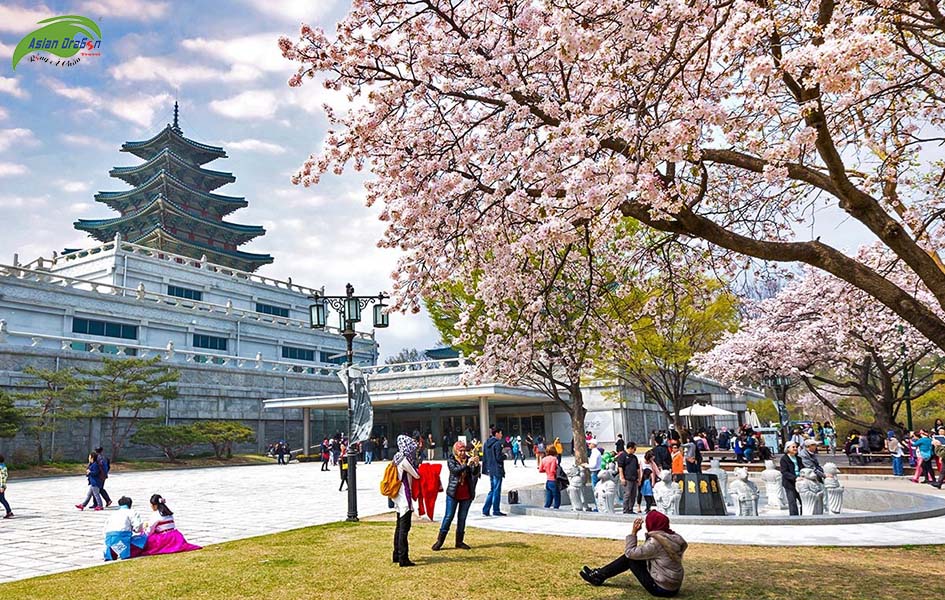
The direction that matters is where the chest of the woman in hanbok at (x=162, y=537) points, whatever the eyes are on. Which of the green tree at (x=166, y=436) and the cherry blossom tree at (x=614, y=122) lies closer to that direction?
the green tree

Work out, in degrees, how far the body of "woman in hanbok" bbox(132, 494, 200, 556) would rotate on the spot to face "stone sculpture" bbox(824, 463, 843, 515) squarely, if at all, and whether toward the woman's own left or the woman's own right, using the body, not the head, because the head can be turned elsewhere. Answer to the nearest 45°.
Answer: approximately 135° to the woman's own right

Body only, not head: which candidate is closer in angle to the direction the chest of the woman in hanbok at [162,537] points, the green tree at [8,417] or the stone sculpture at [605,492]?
the green tree

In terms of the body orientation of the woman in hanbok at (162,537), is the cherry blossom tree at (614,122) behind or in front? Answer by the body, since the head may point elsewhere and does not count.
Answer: behind

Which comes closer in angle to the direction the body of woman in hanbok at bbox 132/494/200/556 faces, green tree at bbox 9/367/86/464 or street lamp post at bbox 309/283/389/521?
the green tree

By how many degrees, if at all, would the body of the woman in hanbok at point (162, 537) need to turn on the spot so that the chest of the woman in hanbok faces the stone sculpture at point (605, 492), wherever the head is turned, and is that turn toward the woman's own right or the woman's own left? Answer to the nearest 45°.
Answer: approximately 135° to the woman's own right

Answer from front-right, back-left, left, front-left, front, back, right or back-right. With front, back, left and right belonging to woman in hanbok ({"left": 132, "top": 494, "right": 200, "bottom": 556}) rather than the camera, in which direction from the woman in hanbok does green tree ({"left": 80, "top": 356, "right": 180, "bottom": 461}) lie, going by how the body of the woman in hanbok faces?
front-right

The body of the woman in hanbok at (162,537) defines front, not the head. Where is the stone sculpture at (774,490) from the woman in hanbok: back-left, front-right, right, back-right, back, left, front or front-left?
back-right

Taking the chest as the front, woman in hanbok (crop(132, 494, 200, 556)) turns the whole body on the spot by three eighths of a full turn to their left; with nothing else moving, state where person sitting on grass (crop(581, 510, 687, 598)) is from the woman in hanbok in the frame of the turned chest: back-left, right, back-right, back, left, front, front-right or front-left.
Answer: front-left

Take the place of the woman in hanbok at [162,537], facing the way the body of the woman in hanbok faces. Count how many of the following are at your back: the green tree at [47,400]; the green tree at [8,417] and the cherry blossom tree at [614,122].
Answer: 1

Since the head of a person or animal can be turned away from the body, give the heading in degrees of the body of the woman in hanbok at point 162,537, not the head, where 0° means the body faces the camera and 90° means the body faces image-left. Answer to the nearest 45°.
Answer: approximately 135°

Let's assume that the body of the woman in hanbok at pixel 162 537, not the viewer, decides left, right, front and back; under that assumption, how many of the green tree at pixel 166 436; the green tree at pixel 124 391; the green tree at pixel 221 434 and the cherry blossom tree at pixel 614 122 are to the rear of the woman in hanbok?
1

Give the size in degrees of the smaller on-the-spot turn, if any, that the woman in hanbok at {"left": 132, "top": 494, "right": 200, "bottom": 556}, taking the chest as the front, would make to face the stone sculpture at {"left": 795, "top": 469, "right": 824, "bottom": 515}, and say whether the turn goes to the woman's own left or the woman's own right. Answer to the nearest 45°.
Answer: approximately 135° to the woman's own right

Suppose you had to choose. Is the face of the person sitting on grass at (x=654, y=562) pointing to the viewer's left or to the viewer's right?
to the viewer's left

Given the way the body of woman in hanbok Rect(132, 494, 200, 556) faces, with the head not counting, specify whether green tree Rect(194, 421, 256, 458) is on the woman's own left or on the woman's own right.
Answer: on the woman's own right

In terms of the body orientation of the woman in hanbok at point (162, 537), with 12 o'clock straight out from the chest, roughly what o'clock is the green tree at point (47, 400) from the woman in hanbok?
The green tree is roughly at 1 o'clock from the woman in hanbok.
